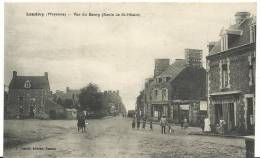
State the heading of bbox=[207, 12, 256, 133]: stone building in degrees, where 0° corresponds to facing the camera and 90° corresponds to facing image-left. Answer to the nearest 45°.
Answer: approximately 45°
